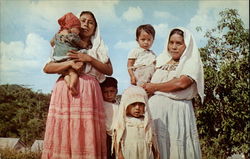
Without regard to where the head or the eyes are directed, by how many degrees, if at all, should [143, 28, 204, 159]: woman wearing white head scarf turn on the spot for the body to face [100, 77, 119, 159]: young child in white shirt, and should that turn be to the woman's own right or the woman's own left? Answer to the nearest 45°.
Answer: approximately 45° to the woman's own right

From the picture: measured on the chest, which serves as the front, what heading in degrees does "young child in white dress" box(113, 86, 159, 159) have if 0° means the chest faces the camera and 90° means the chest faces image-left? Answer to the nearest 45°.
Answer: approximately 0°

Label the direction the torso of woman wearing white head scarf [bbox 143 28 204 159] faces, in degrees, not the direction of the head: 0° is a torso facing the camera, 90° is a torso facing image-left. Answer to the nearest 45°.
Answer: approximately 45°
